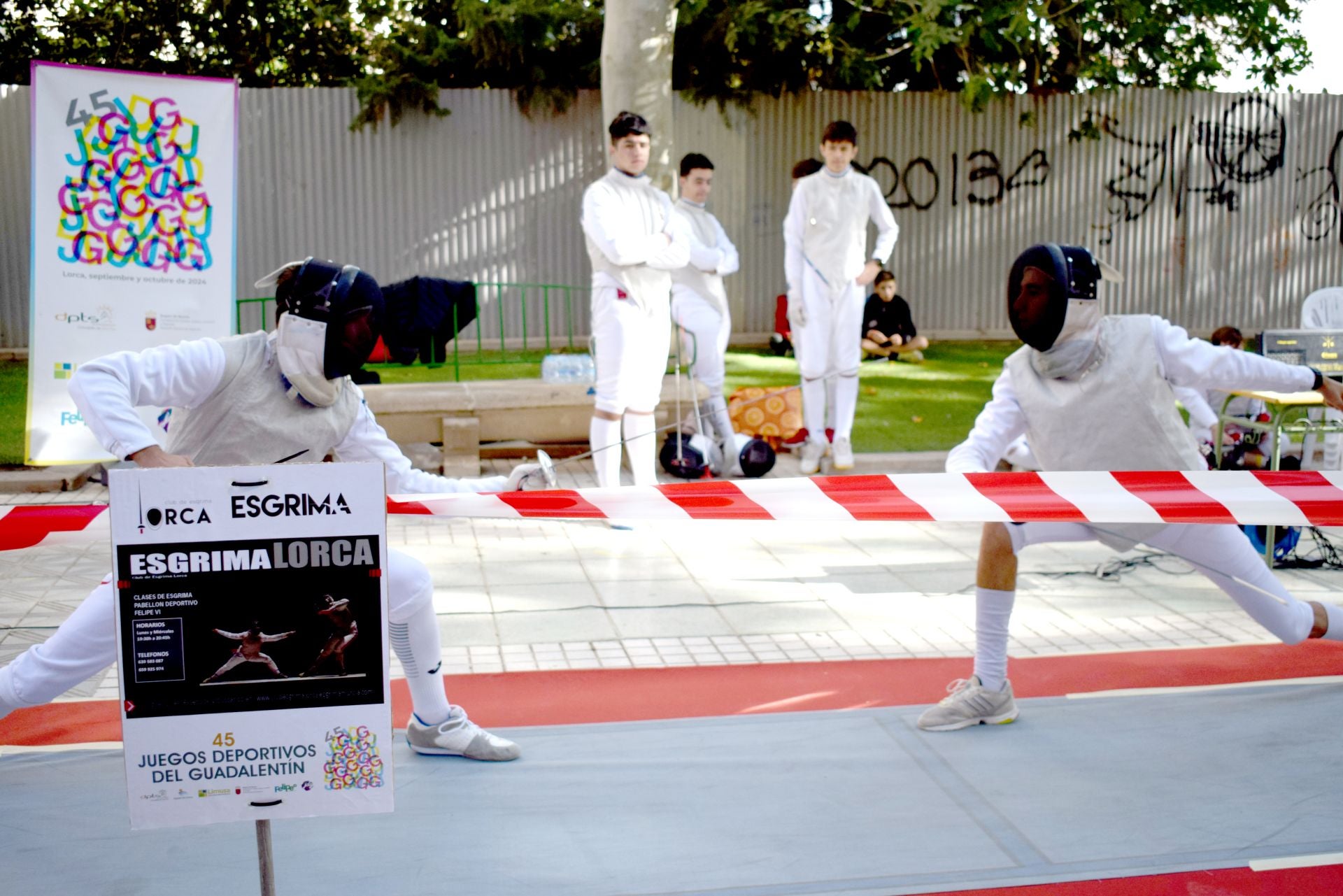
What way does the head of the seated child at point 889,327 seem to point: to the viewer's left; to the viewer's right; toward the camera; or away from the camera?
toward the camera

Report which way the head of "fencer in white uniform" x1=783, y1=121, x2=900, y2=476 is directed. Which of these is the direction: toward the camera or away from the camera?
toward the camera

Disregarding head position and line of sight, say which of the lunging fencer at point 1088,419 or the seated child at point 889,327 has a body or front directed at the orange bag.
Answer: the seated child

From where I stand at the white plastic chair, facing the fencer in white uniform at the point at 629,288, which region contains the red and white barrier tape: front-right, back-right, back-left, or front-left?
front-left

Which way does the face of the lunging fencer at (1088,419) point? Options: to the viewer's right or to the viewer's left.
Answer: to the viewer's left

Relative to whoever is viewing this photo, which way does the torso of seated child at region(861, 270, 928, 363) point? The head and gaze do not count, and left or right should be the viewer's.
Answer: facing the viewer

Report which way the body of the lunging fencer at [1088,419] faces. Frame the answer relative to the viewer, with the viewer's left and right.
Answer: facing the viewer and to the left of the viewer

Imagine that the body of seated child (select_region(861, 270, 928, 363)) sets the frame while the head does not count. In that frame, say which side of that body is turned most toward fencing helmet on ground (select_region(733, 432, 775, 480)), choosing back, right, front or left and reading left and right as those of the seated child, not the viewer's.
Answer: front

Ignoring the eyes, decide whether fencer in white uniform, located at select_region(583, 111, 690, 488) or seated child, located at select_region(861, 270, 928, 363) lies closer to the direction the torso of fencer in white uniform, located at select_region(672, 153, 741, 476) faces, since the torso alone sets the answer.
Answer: the fencer in white uniform

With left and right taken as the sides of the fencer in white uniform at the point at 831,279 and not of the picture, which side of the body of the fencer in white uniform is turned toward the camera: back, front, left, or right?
front

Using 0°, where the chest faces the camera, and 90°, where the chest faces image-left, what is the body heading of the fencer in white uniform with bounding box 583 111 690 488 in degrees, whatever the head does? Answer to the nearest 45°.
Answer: approximately 315°

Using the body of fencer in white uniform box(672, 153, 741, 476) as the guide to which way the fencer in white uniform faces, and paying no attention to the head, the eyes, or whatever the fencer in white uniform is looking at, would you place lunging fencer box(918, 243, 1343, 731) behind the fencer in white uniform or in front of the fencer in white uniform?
in front
